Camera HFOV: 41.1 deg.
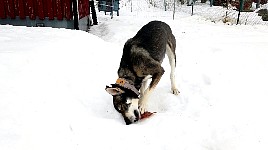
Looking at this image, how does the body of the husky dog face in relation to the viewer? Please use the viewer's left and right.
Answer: facing the viewer and to the left of the viewer
